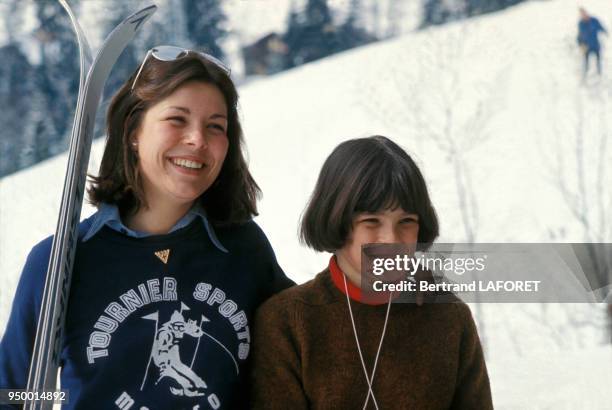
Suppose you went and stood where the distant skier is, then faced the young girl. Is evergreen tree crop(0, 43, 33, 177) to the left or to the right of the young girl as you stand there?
right

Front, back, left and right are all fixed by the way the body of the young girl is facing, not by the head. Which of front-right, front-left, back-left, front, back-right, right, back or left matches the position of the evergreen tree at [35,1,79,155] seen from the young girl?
back-right

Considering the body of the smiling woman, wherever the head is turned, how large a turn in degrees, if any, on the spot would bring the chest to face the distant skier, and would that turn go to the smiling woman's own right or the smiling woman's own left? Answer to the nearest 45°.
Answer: approximately 135° to the smiling woman's own left

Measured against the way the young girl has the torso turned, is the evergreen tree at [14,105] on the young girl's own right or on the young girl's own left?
on the young girl's own right

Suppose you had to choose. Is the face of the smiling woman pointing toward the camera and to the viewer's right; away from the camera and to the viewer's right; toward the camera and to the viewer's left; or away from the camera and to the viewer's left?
toward the camera and to the viewer's right

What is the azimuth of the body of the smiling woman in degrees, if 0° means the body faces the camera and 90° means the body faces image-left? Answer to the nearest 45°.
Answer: approximately 0°

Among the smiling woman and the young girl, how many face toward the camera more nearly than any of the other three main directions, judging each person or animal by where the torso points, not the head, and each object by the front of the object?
2

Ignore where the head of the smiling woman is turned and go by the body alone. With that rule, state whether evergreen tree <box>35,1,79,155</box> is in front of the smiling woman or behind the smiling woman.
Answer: behind
